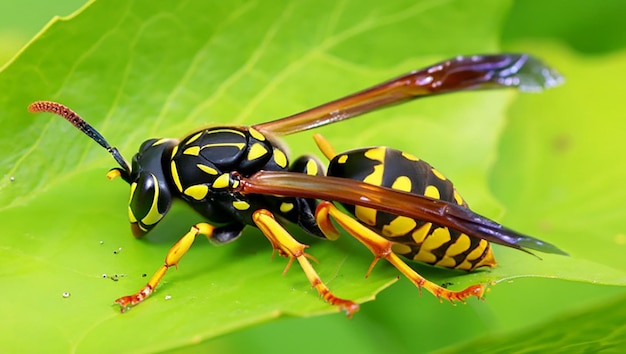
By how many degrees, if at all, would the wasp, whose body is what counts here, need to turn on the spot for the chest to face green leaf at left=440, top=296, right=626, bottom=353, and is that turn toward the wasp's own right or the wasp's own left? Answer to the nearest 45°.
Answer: approximately 135° to the wasp's own left

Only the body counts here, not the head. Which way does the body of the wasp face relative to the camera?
to the viewer's left
